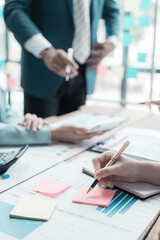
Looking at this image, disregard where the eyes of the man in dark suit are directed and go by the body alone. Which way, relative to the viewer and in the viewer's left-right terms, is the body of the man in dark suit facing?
facing the viewer and to the right of the viewer

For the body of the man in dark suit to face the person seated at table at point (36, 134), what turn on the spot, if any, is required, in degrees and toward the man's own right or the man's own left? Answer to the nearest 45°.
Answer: approximately 45° to the man's own right

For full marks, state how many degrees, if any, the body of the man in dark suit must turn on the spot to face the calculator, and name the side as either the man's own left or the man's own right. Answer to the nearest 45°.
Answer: approximately 45° to the man's own right

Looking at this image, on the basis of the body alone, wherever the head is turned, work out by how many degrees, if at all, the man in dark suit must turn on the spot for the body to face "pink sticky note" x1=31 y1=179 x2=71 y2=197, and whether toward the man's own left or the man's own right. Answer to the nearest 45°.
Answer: approximately 45° to the man's own right

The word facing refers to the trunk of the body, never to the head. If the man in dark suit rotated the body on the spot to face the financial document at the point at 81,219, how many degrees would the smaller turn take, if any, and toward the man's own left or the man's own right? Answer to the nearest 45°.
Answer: approximately 45° to the man's own right

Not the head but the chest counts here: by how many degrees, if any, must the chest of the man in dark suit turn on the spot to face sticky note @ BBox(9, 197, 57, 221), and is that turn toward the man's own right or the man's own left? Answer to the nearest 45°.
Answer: approximately 45° to the man's own right

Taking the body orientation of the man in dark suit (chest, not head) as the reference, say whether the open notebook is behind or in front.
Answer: in front

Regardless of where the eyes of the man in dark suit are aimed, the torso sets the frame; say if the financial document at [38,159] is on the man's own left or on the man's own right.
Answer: on the man's own right

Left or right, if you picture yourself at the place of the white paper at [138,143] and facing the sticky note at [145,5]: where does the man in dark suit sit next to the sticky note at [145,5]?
left

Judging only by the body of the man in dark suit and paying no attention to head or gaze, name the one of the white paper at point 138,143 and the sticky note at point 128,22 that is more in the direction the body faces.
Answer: the white paper

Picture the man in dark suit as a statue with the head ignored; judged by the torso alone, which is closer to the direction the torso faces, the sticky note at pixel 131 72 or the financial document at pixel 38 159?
the financial document

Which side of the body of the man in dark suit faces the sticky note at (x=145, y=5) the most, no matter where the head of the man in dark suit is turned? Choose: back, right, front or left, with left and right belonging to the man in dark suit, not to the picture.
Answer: left
